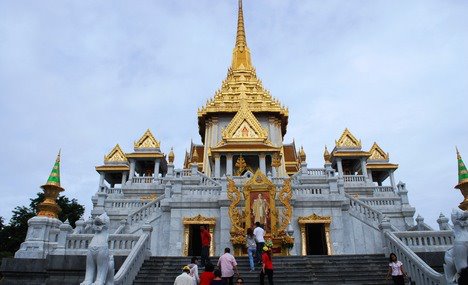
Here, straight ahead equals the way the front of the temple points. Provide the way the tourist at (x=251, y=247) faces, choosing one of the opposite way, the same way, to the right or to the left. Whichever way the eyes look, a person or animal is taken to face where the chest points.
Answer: the opposite way

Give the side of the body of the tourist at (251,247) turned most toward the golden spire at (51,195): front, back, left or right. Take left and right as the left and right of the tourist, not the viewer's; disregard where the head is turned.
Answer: left

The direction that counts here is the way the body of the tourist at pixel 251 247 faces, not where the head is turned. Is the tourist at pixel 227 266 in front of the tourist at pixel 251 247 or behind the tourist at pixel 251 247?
behind

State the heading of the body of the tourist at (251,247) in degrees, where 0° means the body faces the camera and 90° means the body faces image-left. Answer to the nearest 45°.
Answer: approximately 180°

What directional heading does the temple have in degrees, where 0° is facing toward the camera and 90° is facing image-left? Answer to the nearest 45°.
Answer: approximately 0°

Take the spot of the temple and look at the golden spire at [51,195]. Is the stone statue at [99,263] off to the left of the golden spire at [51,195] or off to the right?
left

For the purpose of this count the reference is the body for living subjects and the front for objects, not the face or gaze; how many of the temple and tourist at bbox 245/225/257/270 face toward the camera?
1

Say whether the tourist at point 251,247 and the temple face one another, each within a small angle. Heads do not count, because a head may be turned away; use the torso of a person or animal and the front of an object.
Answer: yes
